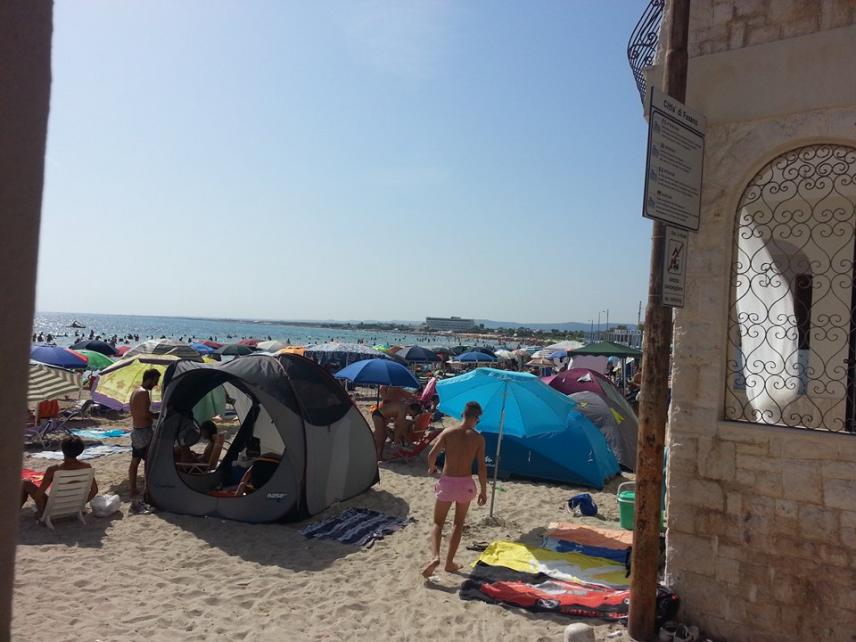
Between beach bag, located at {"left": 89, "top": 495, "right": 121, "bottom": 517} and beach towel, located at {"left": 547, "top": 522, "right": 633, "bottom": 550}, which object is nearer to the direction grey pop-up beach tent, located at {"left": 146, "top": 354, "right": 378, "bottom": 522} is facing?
the beach bag

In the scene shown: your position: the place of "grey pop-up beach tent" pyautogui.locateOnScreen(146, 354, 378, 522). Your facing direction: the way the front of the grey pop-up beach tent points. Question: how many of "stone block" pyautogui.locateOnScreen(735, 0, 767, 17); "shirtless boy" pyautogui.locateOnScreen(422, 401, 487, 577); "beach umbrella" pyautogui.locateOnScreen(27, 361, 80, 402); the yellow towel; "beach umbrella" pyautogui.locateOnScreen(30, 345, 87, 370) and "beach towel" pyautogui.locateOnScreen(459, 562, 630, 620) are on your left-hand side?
4

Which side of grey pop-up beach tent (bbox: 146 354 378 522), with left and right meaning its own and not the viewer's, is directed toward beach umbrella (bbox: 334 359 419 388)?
back

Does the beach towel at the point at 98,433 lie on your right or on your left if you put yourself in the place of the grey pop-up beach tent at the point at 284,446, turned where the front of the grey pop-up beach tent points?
on your right

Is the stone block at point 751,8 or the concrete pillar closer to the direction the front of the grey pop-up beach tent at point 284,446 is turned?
the concrete pillar

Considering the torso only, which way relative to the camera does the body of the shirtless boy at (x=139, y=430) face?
to the viewer's right

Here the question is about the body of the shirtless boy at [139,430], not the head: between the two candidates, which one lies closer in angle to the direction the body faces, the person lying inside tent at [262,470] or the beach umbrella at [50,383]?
the person lying inside tent

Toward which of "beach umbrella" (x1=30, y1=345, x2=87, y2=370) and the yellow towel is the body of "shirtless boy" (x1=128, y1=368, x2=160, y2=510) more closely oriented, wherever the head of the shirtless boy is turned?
the yellow towel

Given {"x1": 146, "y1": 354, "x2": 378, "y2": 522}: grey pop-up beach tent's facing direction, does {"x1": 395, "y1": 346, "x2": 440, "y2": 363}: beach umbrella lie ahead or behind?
behind
